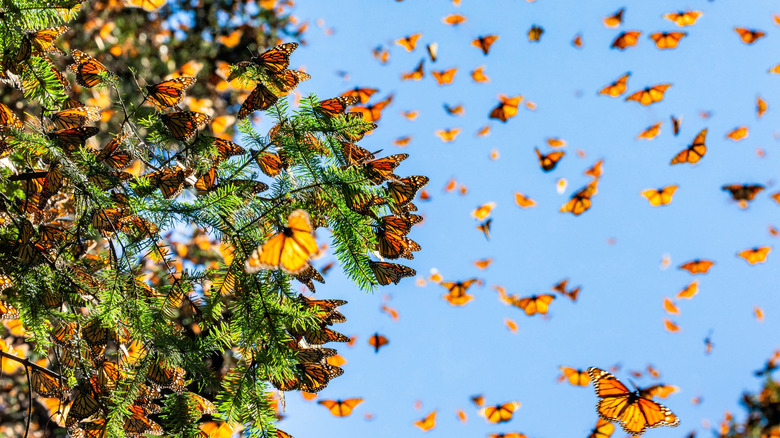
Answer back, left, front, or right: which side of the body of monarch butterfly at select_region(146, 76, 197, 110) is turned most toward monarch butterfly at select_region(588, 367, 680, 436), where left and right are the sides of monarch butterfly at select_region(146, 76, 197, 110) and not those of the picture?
back

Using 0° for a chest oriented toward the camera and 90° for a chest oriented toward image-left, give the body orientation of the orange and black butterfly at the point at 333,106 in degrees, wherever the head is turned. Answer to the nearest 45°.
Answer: approximately 90°
